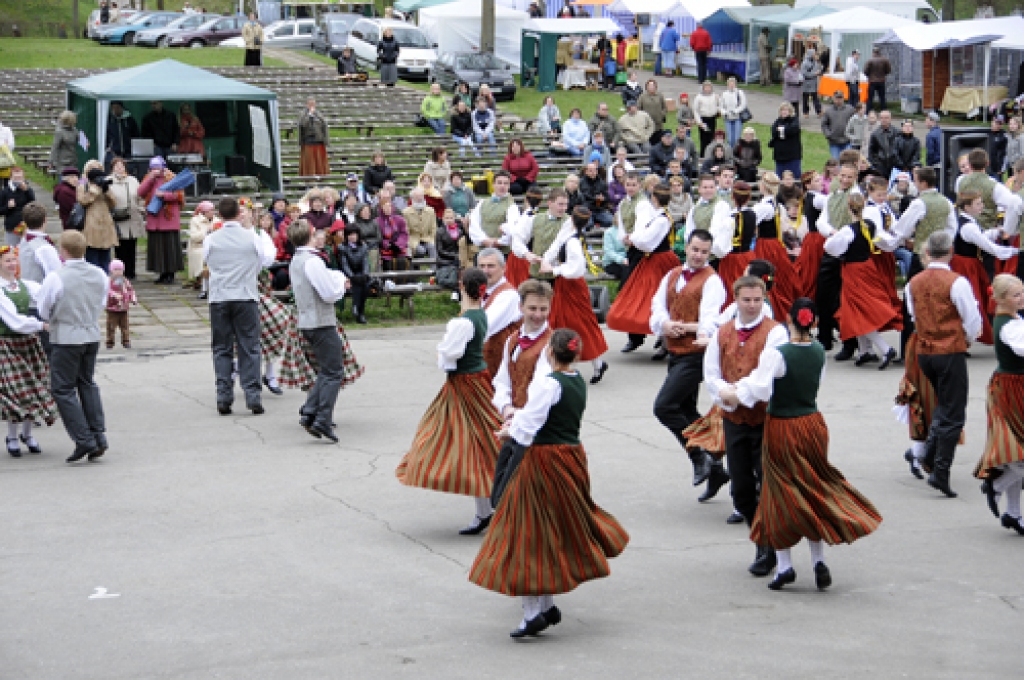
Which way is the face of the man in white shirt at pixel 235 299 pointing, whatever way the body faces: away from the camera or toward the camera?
away from the camera

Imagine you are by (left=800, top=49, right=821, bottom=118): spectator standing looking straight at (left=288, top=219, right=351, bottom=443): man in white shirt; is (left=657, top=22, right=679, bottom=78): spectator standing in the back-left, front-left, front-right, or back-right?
back-right

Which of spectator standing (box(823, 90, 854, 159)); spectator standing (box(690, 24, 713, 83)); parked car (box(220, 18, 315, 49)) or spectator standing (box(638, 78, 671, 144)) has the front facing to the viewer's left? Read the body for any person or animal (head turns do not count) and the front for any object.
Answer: the parked car

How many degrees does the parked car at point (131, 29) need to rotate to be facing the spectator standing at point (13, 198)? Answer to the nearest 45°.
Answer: approximately 45° to its left

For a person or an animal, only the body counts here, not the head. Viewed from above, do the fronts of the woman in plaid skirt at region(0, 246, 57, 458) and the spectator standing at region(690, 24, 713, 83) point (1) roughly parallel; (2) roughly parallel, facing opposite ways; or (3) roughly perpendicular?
roughly parallel, facing opposite ways
